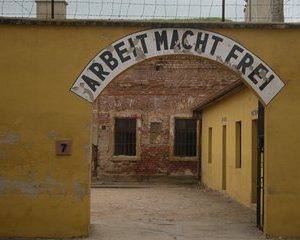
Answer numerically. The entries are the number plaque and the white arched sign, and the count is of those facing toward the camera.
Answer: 2

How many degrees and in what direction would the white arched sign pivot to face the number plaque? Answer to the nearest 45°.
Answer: approximately 90° to its right

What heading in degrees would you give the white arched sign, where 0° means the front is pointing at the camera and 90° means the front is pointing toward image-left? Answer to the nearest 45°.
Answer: approximately 0°

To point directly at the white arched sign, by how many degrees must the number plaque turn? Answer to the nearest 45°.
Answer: approximately 90° to its left

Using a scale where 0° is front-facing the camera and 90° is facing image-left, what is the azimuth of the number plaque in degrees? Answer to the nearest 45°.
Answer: approximately 0°
